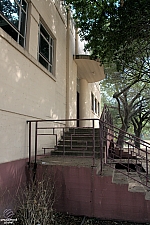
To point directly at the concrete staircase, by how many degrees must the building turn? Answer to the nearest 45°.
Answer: approximately 45° to its left

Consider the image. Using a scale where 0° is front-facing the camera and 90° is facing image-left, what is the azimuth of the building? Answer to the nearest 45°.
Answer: approximately 270°

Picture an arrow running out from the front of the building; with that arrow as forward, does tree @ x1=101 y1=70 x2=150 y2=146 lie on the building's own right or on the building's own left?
on the building's own left
